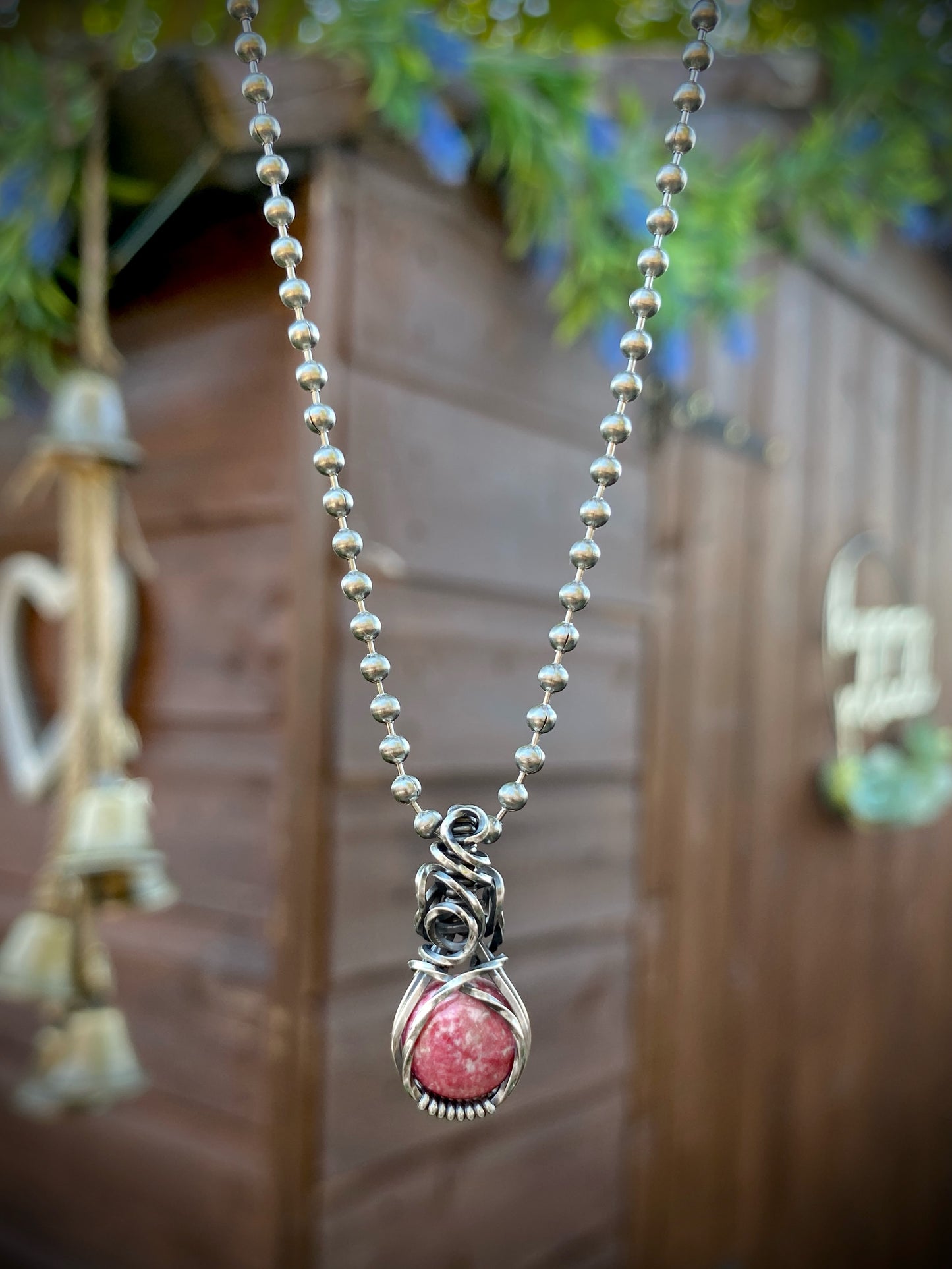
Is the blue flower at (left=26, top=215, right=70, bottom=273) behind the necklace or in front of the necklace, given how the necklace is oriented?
behind

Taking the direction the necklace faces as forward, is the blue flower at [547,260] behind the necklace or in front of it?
behind

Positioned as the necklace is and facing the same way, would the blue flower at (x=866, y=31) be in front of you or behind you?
behind

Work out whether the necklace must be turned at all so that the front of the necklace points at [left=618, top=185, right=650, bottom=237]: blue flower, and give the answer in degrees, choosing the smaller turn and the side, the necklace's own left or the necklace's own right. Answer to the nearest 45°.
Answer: approximately 180°

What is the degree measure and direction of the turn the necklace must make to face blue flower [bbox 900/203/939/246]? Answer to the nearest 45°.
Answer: approximately 135° to its left

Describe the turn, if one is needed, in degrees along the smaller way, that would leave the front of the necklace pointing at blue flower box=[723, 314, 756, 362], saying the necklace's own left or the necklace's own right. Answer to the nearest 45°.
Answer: approximately 180°

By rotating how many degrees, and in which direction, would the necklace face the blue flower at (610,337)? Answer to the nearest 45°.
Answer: approximately 180°

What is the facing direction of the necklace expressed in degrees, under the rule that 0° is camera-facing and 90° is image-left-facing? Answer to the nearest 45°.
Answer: approximately 0°

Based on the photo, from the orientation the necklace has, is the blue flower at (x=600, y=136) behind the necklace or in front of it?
behind
